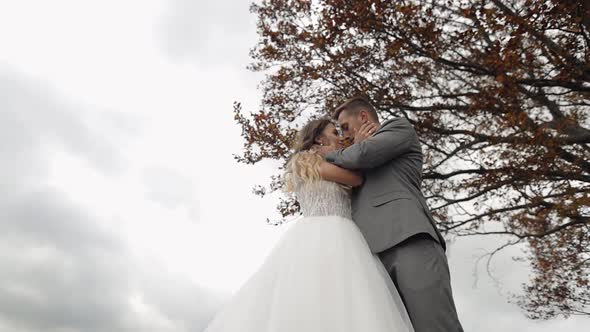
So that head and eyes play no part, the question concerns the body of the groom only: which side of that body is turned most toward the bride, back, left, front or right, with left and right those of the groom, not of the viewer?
front

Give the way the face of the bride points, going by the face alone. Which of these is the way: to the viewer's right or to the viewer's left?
to the viewer's right

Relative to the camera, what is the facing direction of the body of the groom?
to the viewer's left
